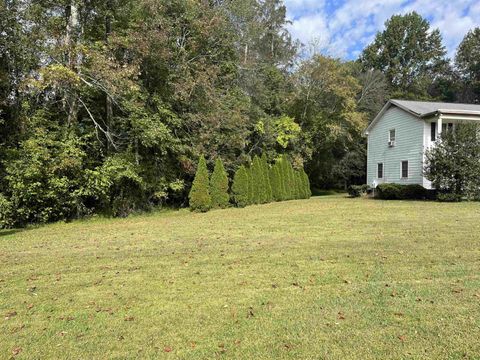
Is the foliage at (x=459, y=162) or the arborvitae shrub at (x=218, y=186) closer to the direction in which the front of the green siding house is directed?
the foliage

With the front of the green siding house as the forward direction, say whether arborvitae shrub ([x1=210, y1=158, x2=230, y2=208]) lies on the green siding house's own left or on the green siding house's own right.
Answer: on the green siding house's own right

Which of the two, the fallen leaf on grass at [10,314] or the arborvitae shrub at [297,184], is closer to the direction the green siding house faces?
the fallen leaf on grass

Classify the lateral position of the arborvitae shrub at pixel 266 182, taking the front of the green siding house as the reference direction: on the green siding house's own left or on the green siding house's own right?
on the green siding house's own right

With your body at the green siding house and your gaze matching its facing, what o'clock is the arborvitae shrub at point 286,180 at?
The arborvitae shrub is roughly at 4 o'clock from the green siding house.

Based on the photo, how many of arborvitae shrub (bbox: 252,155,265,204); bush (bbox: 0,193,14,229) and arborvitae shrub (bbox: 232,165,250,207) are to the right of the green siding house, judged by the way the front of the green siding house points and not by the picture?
3

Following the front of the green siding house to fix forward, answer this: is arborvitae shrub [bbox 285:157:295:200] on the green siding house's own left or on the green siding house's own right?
on the green siding house's own right

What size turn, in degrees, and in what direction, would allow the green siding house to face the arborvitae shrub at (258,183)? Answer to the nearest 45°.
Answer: approximately 90° to its right
